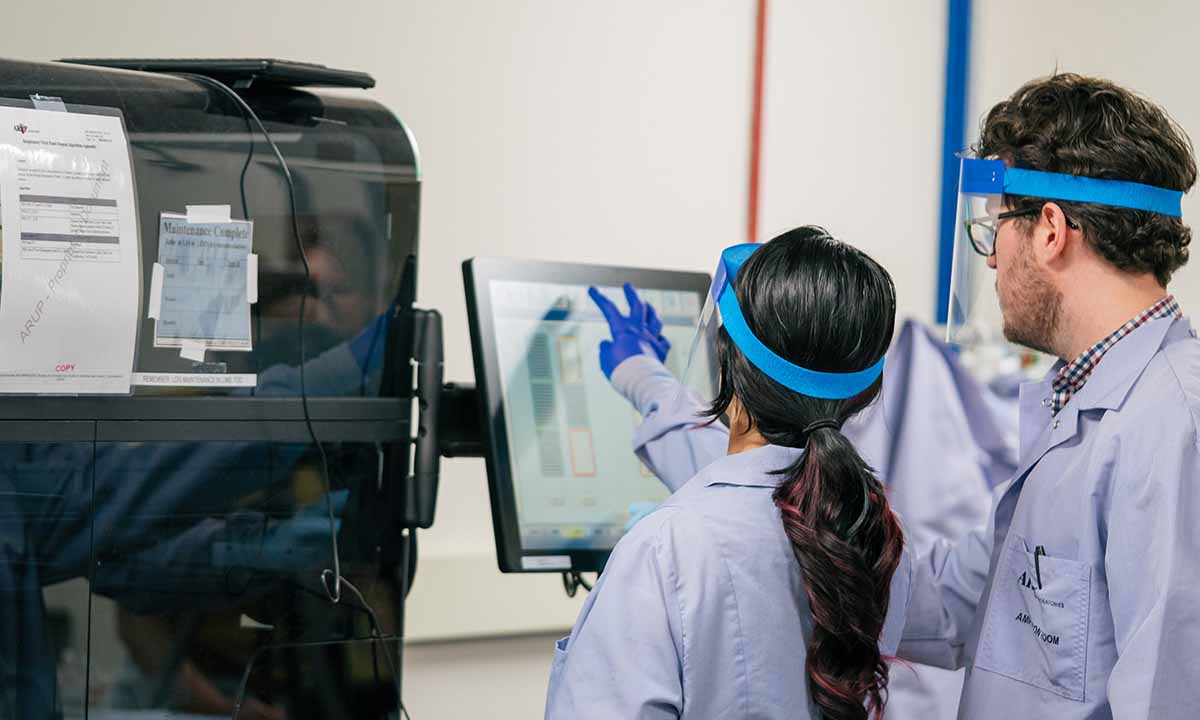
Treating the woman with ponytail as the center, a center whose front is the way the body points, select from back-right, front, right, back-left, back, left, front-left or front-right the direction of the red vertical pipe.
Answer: front-right

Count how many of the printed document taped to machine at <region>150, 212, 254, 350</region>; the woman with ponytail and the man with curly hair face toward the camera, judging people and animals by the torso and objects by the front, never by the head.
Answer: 1

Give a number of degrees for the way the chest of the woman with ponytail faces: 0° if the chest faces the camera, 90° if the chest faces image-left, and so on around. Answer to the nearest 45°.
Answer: approximately 135°

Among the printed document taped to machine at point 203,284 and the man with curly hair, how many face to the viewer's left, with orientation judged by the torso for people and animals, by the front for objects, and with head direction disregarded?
1

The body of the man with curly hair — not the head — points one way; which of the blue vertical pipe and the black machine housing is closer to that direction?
the black machine housing

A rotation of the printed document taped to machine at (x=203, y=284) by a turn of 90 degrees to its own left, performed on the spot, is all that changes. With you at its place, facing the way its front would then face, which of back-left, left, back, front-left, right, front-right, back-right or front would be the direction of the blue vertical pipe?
front-left

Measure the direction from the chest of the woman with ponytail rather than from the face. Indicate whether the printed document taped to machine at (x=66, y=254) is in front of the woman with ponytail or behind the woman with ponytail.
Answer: in front

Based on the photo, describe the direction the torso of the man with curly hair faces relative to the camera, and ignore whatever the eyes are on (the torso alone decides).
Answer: to the viewer's left

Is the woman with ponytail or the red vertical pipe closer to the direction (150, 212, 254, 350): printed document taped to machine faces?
the woman with ponytail

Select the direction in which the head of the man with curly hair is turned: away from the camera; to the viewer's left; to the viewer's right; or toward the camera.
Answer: to the viewer's left

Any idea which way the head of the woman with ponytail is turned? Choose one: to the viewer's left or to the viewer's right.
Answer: to the viewer's left

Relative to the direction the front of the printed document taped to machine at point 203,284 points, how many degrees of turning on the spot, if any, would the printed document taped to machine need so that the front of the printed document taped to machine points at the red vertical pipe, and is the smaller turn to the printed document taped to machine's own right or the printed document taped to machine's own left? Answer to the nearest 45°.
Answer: approximately 135° to the printed document taped to machine's own left

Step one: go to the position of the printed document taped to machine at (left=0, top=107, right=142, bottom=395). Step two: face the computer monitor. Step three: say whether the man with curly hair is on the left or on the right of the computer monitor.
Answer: right

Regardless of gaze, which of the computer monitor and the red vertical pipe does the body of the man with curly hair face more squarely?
the computer monitor
